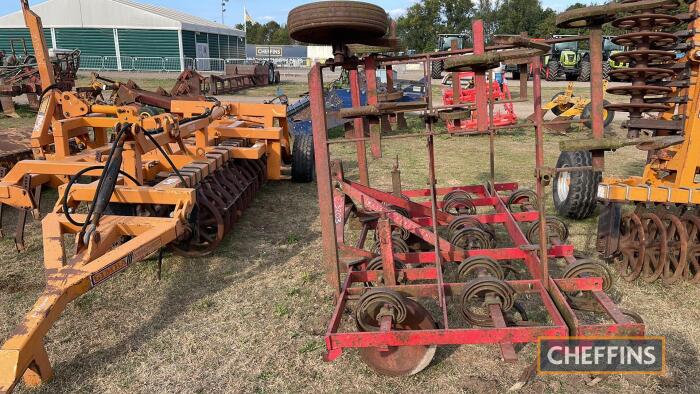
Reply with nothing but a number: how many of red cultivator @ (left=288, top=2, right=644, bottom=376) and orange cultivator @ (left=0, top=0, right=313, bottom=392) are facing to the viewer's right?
0

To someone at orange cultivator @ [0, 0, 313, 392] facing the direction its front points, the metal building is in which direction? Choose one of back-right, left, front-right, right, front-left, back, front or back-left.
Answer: back-right

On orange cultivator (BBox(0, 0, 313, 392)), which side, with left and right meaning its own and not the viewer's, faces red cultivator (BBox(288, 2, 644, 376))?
left

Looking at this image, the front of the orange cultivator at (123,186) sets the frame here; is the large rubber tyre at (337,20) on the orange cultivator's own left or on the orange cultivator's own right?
on the orange cultivator's own left

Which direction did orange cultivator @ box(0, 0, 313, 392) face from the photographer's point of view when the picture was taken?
facing the viewer and to the left of the viewer

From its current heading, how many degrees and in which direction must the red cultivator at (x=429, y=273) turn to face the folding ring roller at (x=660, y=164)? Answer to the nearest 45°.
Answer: approximately 135° to its right

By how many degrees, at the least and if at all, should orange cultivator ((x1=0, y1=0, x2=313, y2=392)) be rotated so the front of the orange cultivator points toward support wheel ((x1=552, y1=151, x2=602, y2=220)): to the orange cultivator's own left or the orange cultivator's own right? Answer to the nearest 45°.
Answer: approximately 135° to the orange cultivator's own left

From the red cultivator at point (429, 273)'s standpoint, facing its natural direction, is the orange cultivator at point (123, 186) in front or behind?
in front

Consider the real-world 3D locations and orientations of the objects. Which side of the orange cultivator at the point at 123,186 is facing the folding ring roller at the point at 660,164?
left
